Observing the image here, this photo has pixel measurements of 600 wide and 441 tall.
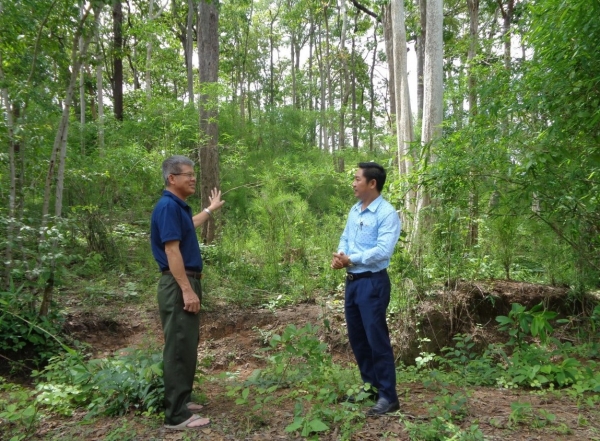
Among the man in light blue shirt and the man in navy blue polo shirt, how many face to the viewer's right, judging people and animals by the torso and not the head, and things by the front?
1

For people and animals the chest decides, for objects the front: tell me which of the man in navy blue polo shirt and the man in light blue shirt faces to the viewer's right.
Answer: the man in navy blue polo shirt

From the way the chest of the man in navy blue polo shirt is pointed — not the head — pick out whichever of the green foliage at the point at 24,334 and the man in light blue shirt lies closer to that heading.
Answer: the man in light blue shirt

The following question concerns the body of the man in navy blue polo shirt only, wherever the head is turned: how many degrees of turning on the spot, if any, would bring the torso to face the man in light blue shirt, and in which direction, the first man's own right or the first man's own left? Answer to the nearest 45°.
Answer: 0° — they already face them

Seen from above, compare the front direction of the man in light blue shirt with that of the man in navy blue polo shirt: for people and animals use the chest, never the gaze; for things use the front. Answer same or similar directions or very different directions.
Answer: very different directions

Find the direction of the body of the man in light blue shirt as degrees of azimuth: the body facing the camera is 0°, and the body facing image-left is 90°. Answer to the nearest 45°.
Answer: approximately 45°

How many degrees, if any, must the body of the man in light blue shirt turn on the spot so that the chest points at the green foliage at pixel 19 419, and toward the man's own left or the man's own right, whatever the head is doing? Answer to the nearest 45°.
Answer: approximately 45° to the man's own right

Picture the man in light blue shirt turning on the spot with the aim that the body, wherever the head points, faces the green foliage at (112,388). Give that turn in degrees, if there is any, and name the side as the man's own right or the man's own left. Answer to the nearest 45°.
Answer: approximately 45° to the man's own right

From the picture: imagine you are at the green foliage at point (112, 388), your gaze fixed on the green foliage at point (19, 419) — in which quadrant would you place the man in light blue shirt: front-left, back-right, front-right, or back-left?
back-left

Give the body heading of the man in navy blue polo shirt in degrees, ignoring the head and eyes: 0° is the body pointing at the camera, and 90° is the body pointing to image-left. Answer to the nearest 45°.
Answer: approximately 270°
